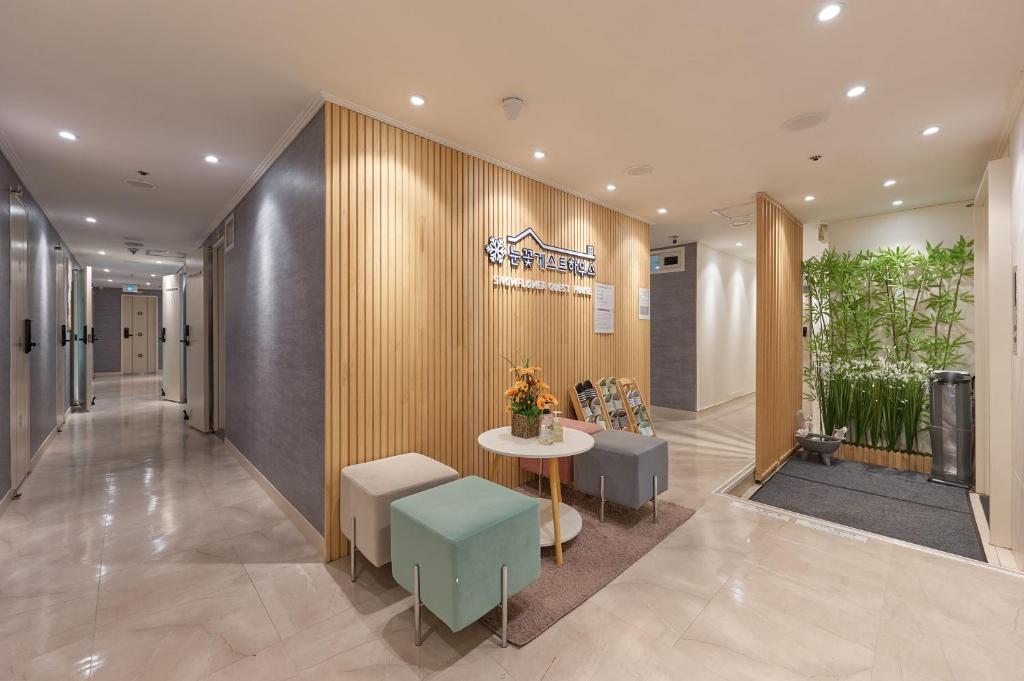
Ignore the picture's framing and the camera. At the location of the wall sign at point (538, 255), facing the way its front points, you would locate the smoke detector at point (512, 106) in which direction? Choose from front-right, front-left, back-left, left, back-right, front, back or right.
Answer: front-right

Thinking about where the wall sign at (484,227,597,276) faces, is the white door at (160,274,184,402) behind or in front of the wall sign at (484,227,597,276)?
behind

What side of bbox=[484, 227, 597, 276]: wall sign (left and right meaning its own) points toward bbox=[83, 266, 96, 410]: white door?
back

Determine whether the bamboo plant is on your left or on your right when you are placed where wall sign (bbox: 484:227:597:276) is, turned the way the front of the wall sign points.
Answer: on your left

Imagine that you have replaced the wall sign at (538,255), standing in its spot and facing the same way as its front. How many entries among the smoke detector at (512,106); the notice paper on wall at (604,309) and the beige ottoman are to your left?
1

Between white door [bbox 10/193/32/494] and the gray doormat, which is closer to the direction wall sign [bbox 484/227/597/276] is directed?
the gray doormat

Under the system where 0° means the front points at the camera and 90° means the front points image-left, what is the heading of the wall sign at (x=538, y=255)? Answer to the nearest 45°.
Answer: approximately 315°

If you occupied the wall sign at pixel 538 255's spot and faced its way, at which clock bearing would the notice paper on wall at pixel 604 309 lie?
The notice paper on wall is roughly at 9 o'clock from the wall sign.

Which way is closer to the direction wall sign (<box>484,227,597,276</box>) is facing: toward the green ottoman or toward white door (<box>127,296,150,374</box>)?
the green ottoman

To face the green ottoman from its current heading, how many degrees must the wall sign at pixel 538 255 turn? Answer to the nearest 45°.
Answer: approximately 45° to its right

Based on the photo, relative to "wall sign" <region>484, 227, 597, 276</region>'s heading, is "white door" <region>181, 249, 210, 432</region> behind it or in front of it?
behind

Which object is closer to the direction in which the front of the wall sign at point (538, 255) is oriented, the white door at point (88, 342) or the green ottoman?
the green ottoman
